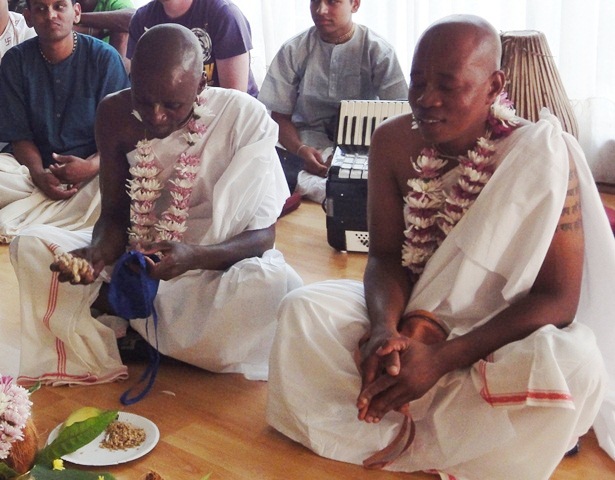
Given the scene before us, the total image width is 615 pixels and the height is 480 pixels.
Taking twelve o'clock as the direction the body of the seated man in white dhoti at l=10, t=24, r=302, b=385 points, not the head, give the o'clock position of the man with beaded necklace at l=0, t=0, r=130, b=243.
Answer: The man with beaded necklace is roughly at 4 o'clock from the seated man in white dhoti.

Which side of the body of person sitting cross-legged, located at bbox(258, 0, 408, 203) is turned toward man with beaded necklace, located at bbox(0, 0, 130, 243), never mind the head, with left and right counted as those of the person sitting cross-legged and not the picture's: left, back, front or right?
right

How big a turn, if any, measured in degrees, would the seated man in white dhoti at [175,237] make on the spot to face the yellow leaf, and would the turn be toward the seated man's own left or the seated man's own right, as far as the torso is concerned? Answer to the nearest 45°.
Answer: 0° — they already face it

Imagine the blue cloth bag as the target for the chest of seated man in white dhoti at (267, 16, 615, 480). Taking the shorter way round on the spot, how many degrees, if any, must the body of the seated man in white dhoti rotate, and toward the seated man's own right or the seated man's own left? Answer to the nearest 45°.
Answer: approximately 45° to the seated man's own right

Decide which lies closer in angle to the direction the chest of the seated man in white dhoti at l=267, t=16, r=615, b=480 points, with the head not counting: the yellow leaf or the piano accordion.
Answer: the yellow leaf

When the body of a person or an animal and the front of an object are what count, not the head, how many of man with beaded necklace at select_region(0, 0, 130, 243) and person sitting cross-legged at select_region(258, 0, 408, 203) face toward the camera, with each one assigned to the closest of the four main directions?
2

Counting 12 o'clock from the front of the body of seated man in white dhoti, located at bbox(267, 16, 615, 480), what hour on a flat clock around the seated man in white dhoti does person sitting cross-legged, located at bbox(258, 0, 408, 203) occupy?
The person sitting cross-legged is roughly at 4 o'clock from the seated man in white dhoti.
